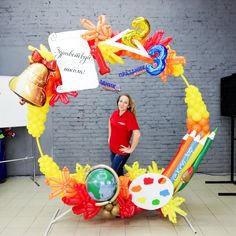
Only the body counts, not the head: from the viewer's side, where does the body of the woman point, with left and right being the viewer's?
facing the viewer and to the left of the viewer

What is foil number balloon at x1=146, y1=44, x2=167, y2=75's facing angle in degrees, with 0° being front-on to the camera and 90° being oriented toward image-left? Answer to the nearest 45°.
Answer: approximately 0°

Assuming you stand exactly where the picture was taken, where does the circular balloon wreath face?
facing the viewer

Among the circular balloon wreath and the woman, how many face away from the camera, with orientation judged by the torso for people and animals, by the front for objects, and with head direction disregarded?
0
